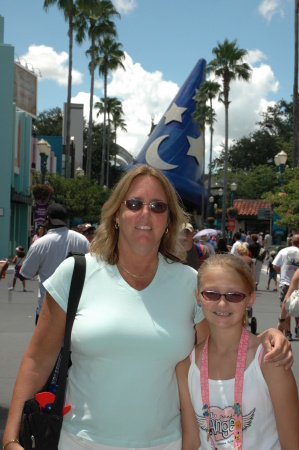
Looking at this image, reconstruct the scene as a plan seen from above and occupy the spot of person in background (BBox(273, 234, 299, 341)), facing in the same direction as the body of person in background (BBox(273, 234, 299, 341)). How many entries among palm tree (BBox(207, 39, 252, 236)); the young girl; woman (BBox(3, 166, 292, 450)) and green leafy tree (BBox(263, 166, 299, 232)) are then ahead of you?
2

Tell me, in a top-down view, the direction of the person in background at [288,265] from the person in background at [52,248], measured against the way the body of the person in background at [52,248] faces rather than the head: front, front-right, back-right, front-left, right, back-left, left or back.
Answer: front-right

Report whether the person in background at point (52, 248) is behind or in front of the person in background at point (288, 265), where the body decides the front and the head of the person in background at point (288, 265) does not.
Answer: behind

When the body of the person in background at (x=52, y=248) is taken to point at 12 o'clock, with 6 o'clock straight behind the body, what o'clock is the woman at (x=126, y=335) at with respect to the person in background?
The woman is roughly at 6 o'clock from the person in background.

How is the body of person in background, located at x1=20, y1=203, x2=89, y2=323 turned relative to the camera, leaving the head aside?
away from the camera
